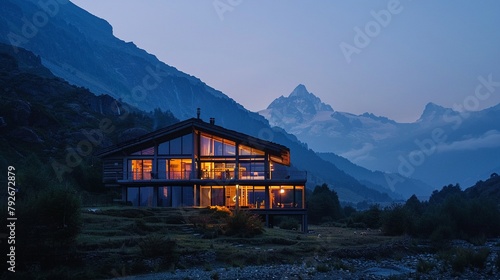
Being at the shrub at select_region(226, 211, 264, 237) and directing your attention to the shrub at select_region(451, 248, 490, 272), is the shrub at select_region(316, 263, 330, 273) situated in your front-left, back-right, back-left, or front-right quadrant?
front-right

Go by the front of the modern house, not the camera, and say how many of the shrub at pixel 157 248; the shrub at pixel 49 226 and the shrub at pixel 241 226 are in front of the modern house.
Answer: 3

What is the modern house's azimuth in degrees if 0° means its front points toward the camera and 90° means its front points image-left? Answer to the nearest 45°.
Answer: approximately 0°

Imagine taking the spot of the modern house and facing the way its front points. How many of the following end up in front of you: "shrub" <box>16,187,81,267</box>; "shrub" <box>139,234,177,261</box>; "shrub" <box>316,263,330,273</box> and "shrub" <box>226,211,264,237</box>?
4

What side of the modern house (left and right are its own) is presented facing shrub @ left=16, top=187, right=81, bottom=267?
front

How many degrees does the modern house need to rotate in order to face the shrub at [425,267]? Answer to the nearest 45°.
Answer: approximately 45° to its left

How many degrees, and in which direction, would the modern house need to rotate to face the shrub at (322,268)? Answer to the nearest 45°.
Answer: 0° — it already faces it

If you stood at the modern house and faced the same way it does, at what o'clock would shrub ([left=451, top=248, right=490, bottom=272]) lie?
The shrub is roughly at 11 o'clock from the modern house.

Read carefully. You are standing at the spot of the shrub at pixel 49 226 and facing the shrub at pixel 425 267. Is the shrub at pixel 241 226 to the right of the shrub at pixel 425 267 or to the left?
left

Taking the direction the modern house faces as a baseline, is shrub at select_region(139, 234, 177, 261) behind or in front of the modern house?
in front
